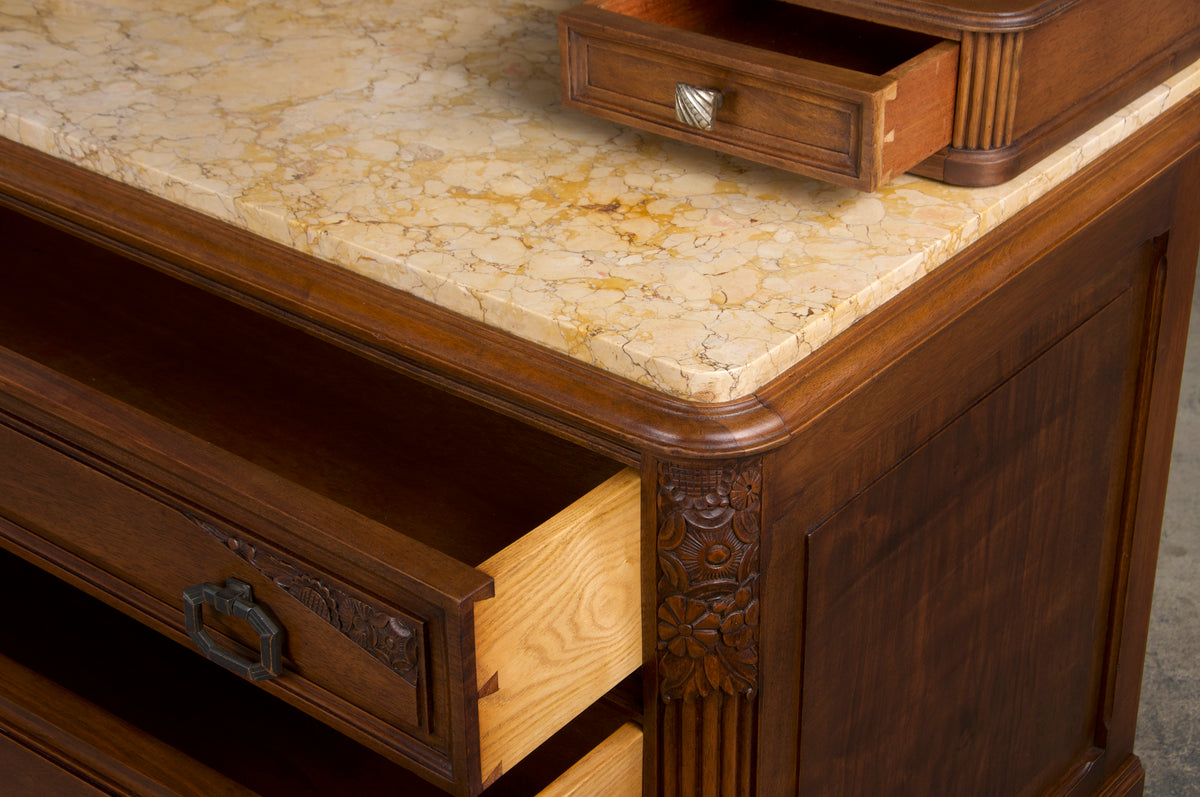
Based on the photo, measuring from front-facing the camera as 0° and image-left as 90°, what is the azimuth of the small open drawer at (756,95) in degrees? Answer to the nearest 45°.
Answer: approximately 45°

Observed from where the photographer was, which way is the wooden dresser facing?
facing the viewer and to the left of the viewer
